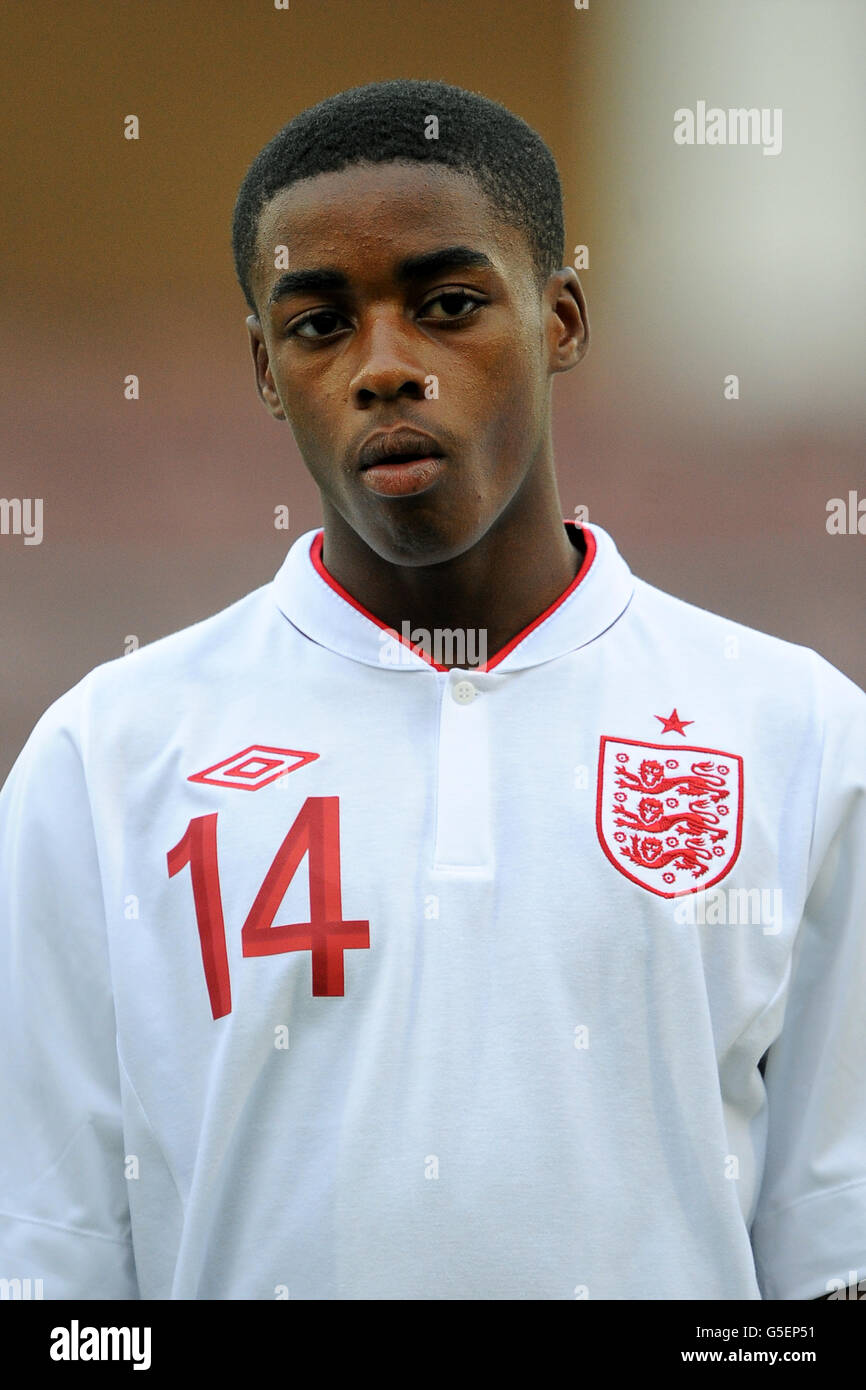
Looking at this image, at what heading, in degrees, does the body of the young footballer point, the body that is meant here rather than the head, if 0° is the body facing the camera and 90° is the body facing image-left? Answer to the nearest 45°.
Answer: approximately 0°
